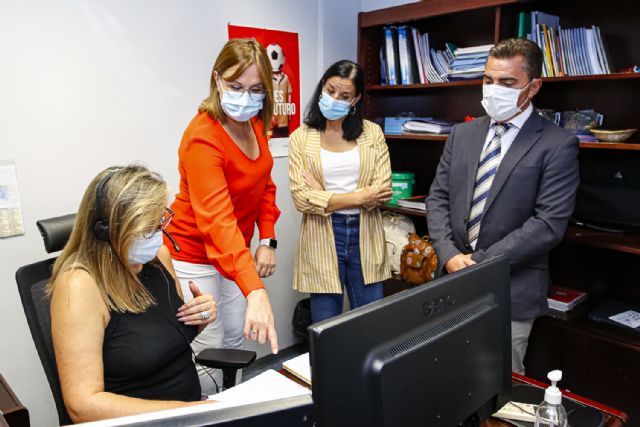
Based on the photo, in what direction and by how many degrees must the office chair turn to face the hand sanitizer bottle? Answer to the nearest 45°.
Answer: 0° — it already faces it

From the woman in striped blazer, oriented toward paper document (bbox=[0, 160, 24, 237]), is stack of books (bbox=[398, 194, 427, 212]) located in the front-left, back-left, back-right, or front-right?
back-right

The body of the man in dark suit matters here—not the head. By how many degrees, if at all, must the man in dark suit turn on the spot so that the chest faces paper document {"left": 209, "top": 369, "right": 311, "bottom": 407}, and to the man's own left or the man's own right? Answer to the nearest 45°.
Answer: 0° — they already face it

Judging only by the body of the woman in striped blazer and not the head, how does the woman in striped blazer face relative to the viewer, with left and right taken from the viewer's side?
facing the viewer

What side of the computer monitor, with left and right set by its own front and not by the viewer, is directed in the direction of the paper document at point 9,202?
front

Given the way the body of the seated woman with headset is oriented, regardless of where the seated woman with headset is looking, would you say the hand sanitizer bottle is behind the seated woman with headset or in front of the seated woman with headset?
in front

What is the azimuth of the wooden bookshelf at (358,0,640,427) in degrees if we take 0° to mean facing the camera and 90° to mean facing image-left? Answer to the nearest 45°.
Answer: approximately 45°

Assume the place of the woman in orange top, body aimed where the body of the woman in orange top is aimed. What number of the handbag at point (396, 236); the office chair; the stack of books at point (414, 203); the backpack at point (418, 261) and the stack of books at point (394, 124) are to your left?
4

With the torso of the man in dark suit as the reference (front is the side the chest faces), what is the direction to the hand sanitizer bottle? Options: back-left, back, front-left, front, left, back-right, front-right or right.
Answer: front-left

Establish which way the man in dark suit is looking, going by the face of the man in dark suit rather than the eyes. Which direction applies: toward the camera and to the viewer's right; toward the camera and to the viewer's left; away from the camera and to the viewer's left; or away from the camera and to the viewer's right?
toward the camera and to the viewer's left

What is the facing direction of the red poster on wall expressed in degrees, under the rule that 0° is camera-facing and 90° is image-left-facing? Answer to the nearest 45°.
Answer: approximately 315°

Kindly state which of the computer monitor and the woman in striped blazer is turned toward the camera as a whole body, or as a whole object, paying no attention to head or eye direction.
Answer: the woman in striped blazer

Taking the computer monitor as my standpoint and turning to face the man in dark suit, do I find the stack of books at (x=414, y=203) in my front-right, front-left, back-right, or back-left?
front-left

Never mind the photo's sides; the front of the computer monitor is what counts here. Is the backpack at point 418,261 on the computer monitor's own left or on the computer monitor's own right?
on the computer monitor's own right

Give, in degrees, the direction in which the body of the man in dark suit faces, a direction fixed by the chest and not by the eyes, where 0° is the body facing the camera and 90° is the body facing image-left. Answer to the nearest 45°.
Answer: approximately 45°

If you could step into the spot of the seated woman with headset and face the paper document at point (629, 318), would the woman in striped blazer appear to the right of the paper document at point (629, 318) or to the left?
left

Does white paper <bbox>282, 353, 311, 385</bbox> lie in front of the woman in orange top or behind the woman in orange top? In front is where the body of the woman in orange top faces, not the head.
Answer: in front

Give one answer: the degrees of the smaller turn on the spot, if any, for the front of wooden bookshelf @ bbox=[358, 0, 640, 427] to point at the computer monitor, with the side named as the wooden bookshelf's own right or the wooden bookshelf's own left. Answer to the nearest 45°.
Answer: approximately 45° to the wooden bookshelf's own left
